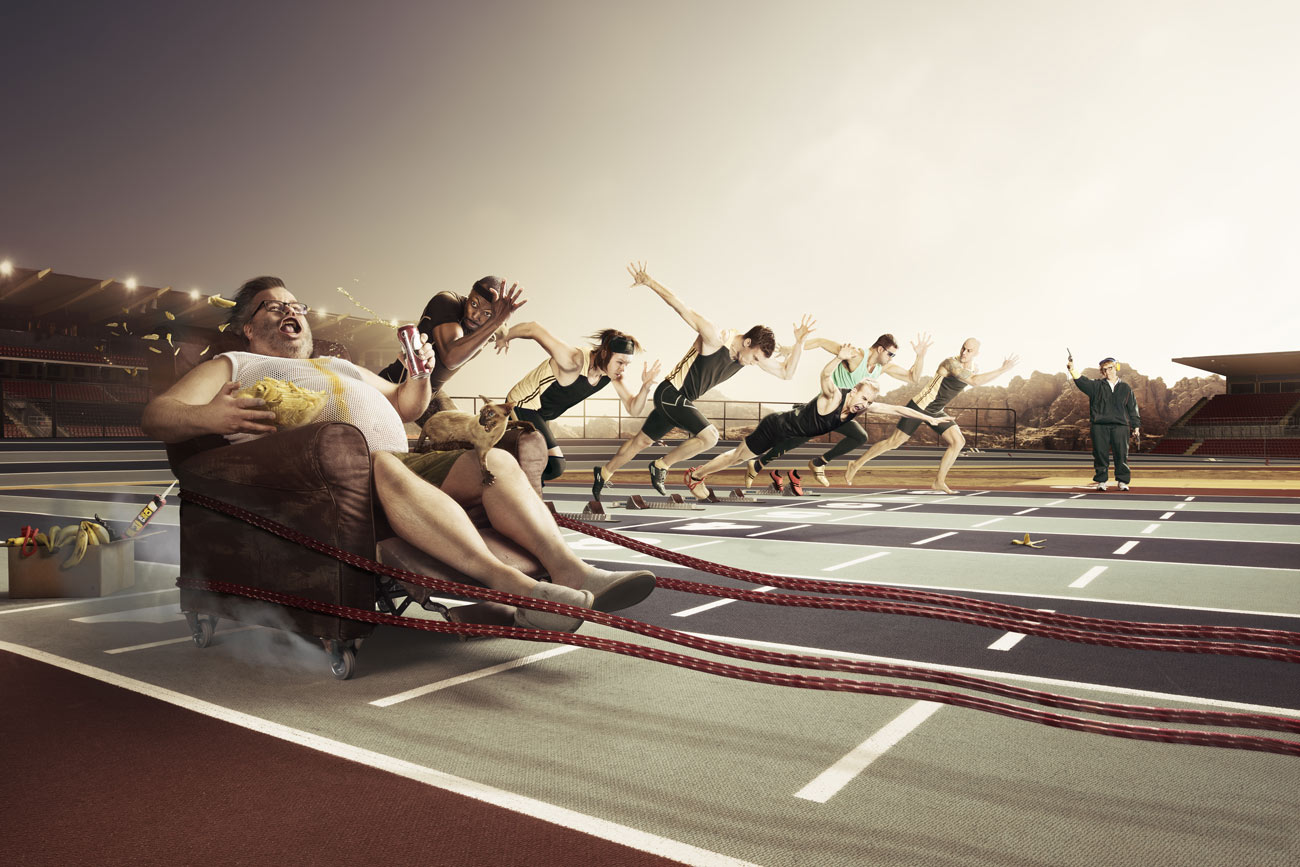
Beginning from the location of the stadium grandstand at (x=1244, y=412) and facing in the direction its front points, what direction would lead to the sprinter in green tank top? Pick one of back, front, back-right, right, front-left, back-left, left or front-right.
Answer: front-left

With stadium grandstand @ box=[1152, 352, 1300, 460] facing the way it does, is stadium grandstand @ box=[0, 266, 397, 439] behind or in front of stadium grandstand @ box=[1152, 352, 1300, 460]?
in front

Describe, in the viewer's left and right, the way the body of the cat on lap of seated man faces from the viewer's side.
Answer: facing to the right of the viewer

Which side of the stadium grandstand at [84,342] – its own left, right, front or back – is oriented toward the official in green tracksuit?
front

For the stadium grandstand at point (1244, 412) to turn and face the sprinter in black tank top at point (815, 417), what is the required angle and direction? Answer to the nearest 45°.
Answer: approximately 45° to its left

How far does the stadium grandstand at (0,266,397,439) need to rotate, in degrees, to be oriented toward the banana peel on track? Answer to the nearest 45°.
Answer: approximately 45° to its right

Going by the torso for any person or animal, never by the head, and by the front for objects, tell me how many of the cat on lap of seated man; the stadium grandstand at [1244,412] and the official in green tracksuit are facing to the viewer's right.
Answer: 1

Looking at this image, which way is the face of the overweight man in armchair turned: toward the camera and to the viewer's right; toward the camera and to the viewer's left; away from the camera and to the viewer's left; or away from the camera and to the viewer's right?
toward the camera and to the viewer's right

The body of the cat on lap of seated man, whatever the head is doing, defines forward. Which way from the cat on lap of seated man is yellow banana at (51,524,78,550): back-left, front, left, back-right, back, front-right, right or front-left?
back-left
